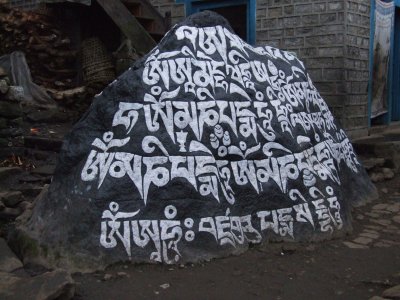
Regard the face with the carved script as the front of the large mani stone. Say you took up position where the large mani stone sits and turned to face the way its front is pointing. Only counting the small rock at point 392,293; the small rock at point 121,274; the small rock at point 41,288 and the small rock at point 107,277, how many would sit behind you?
0

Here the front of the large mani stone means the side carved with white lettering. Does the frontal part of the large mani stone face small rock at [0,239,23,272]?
no

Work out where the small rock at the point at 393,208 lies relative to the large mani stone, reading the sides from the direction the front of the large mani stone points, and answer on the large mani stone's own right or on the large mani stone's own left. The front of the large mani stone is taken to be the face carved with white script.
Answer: on the large mani stone's own left

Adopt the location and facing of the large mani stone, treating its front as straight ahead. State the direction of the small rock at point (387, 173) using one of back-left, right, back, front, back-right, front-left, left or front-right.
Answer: back-left

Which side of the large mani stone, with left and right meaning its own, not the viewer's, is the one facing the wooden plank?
back

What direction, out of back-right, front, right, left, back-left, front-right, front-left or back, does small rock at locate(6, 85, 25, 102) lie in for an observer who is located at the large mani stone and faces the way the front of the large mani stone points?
back-right

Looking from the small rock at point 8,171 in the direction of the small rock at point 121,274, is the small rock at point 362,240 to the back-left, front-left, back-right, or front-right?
front-left

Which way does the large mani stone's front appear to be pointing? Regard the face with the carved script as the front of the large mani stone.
toward the camera

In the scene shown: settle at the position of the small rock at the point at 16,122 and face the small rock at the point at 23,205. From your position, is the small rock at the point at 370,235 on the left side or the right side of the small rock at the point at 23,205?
left

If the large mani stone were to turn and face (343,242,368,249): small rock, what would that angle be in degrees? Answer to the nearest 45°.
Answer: approximately 90° to its left

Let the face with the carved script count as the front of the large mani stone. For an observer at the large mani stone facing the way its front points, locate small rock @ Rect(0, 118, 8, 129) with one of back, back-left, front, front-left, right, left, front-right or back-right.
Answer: back-right

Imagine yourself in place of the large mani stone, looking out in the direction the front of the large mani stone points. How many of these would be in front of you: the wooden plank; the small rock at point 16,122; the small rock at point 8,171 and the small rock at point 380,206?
0

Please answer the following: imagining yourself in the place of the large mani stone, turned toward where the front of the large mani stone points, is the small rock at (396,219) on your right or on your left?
on your left

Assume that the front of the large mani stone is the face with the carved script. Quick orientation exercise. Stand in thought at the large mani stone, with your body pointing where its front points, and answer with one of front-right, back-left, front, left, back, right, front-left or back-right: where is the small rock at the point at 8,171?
back-right

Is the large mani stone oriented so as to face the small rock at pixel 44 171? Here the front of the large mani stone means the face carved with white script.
no
